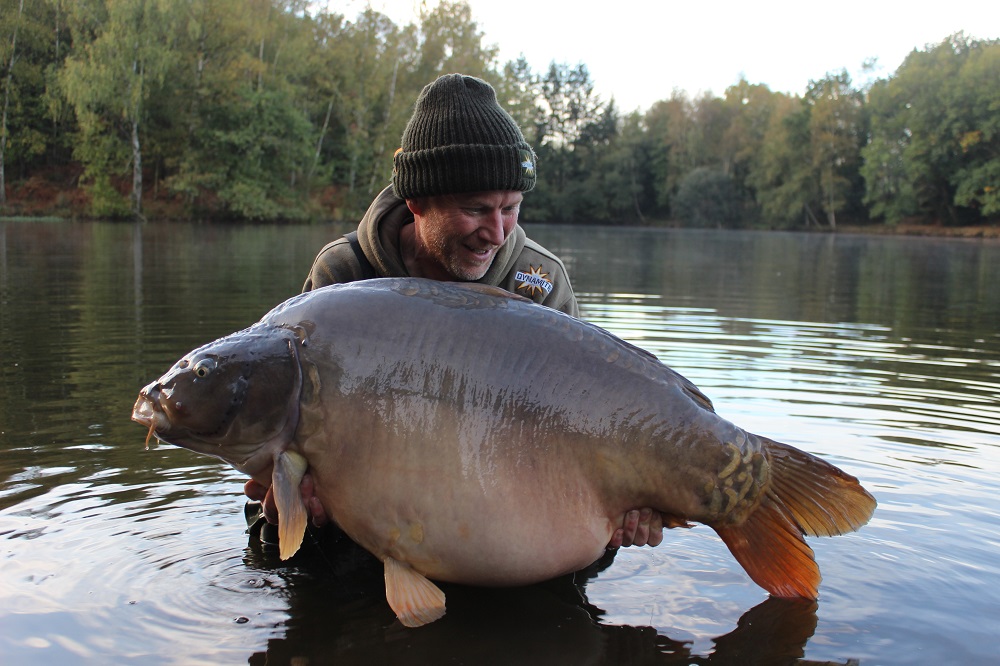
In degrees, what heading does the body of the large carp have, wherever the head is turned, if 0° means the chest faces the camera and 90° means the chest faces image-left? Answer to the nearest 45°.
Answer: approximately 90°

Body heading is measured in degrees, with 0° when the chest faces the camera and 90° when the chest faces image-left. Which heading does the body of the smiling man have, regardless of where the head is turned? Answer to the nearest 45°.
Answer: approximately 0°

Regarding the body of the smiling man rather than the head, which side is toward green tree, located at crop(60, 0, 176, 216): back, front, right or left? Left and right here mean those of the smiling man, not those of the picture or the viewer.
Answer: back

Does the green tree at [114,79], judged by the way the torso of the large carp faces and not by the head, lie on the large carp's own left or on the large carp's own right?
on the large carp's own right

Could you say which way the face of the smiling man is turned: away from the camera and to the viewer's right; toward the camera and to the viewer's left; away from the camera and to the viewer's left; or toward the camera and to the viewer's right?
toward the camera and to the viewer's right
